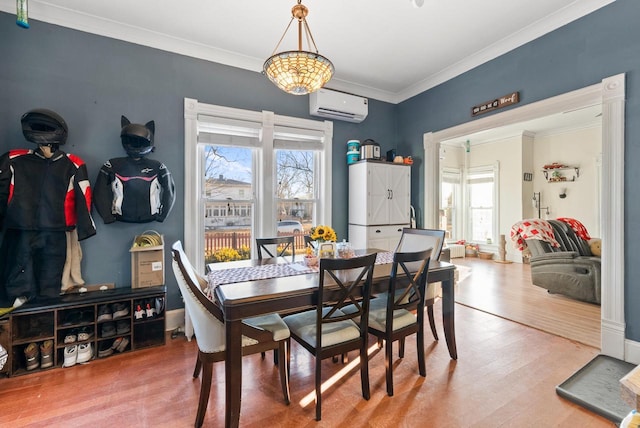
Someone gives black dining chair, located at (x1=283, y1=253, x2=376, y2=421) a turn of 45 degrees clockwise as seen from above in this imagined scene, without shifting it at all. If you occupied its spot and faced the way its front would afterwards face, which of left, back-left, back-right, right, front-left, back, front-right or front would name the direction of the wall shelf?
front-right

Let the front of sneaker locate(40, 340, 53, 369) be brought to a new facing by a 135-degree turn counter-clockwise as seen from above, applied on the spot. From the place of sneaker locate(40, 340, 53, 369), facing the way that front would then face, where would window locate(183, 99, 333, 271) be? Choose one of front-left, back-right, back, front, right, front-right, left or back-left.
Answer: front-right

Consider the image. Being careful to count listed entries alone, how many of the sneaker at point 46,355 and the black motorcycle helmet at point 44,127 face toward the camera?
2

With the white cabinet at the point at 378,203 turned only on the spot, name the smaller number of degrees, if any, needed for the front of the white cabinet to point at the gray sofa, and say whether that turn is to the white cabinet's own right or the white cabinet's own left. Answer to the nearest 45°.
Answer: approximately 45° to the white cabinet's own left

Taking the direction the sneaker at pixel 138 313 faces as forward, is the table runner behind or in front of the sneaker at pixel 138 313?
in front

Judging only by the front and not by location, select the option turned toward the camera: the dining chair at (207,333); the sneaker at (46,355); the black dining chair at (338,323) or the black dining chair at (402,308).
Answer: the sneaker
